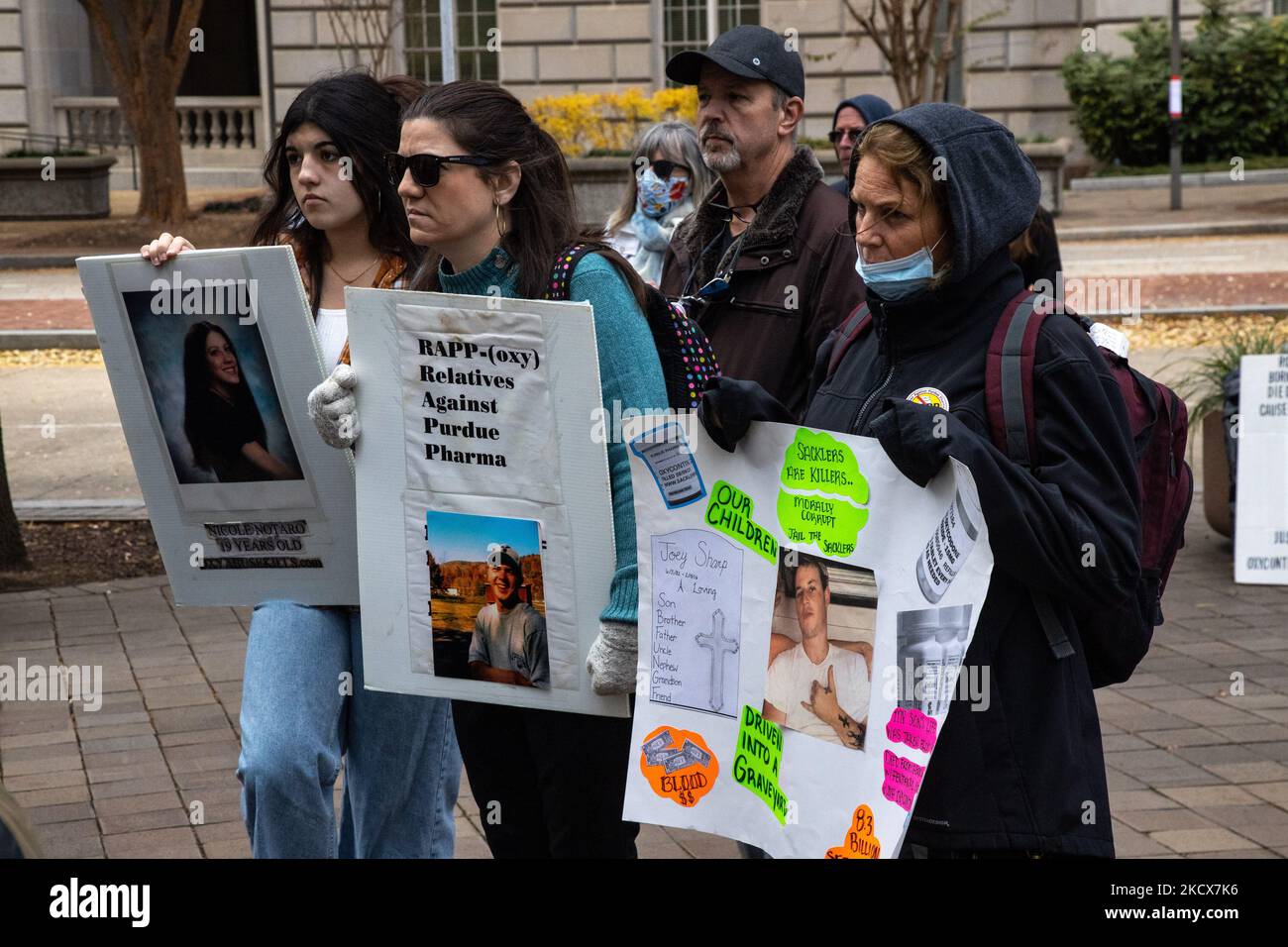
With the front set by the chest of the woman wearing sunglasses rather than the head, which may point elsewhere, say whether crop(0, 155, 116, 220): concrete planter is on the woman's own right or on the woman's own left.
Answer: on the woman's own right

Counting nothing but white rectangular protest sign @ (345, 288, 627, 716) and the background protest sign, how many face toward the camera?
2

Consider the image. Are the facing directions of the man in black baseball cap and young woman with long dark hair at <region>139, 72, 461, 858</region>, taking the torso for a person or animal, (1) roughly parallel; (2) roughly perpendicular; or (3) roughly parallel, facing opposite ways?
roughly parallel

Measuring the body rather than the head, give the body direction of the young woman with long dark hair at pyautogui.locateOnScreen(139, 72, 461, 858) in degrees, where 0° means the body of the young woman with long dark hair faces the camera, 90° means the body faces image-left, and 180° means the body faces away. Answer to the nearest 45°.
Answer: approximately 45°

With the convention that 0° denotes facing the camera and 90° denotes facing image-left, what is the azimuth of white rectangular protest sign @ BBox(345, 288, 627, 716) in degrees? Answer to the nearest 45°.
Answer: approximately 0°

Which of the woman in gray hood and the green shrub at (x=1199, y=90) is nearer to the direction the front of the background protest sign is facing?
the woman in gray hood

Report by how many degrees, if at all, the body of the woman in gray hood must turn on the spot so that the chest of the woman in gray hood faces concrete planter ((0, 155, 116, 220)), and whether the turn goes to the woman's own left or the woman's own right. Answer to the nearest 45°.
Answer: approximately 90° to the woman's own right

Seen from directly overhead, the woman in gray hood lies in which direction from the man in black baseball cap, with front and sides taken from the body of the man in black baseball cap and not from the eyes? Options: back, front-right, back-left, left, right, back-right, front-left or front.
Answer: front-left

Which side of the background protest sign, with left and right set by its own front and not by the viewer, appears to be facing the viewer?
front

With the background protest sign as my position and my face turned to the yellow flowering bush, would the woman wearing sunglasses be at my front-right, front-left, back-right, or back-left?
back-left

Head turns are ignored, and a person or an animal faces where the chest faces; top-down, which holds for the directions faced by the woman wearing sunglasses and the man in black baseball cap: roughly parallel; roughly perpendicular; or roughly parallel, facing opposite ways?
roughly parallel

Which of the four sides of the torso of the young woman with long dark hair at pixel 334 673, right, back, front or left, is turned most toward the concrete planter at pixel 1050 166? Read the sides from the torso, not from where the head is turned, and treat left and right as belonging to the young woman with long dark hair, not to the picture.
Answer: back

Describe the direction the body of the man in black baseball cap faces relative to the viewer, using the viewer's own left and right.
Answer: facing the viewer and to the left of the viewer

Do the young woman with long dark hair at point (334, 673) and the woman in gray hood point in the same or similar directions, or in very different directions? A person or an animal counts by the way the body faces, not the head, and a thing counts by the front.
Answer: same or similar directions
